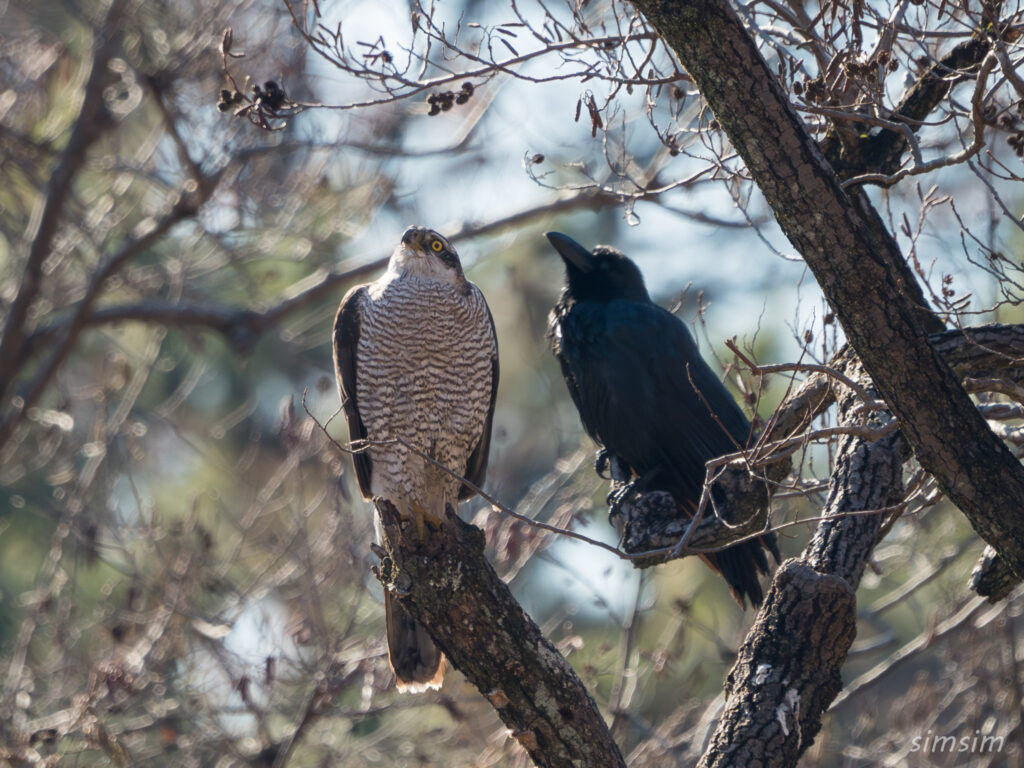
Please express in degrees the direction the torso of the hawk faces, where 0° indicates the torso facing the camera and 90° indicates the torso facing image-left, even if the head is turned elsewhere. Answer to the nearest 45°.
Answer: approximately 0°
